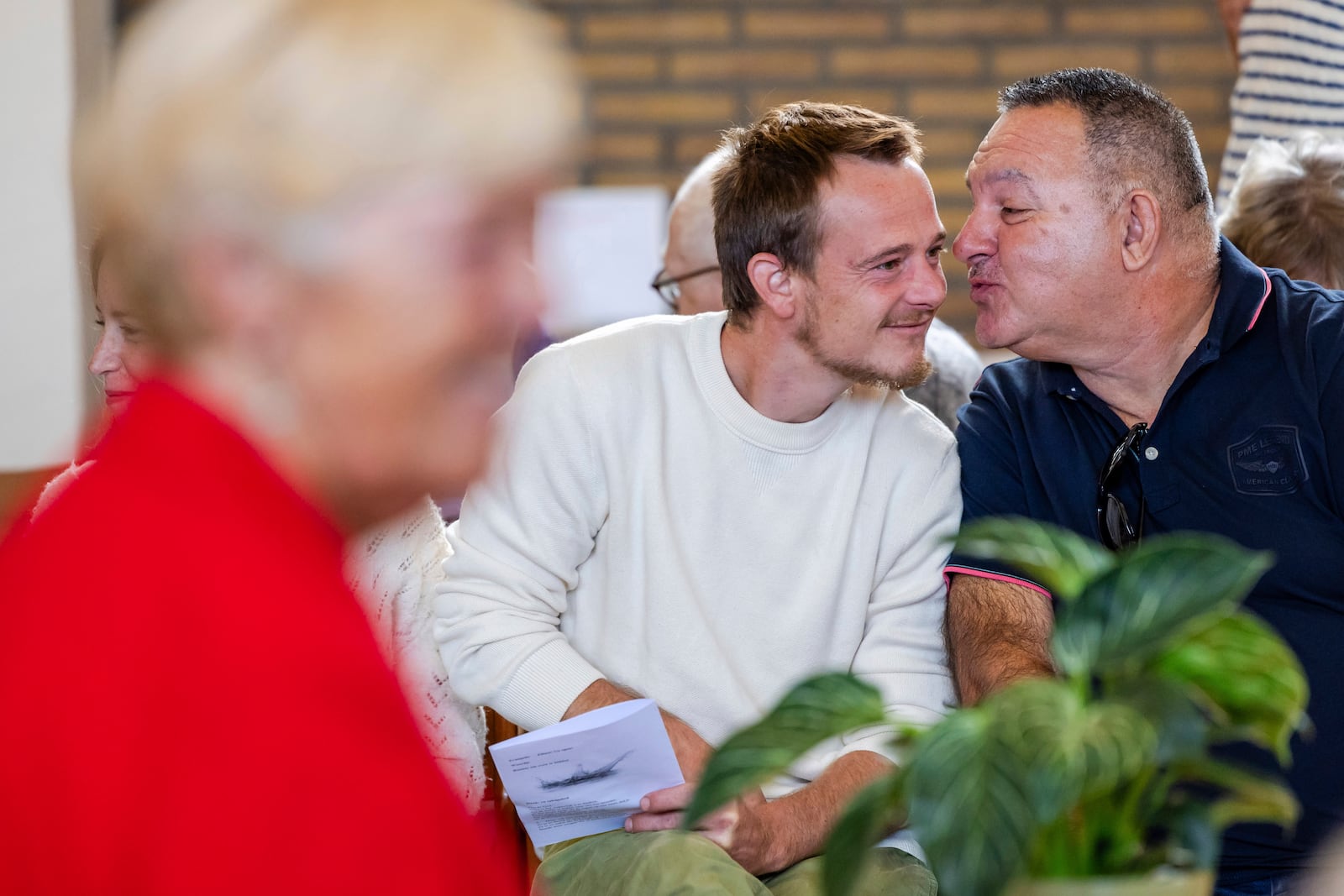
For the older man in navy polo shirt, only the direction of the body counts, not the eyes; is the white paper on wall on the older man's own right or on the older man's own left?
on the older man's own right

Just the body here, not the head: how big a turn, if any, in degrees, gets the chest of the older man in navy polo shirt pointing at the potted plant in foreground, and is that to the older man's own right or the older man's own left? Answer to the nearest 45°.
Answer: approximately 45° to the older man's own left

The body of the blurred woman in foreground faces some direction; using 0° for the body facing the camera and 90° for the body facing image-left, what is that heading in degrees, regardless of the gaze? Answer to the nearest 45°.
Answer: approximately 270°

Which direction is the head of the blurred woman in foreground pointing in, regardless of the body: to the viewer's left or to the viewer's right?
to the viewer's right

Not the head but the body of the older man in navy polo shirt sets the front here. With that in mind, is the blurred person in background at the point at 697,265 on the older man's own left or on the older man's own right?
on the older man's own right
